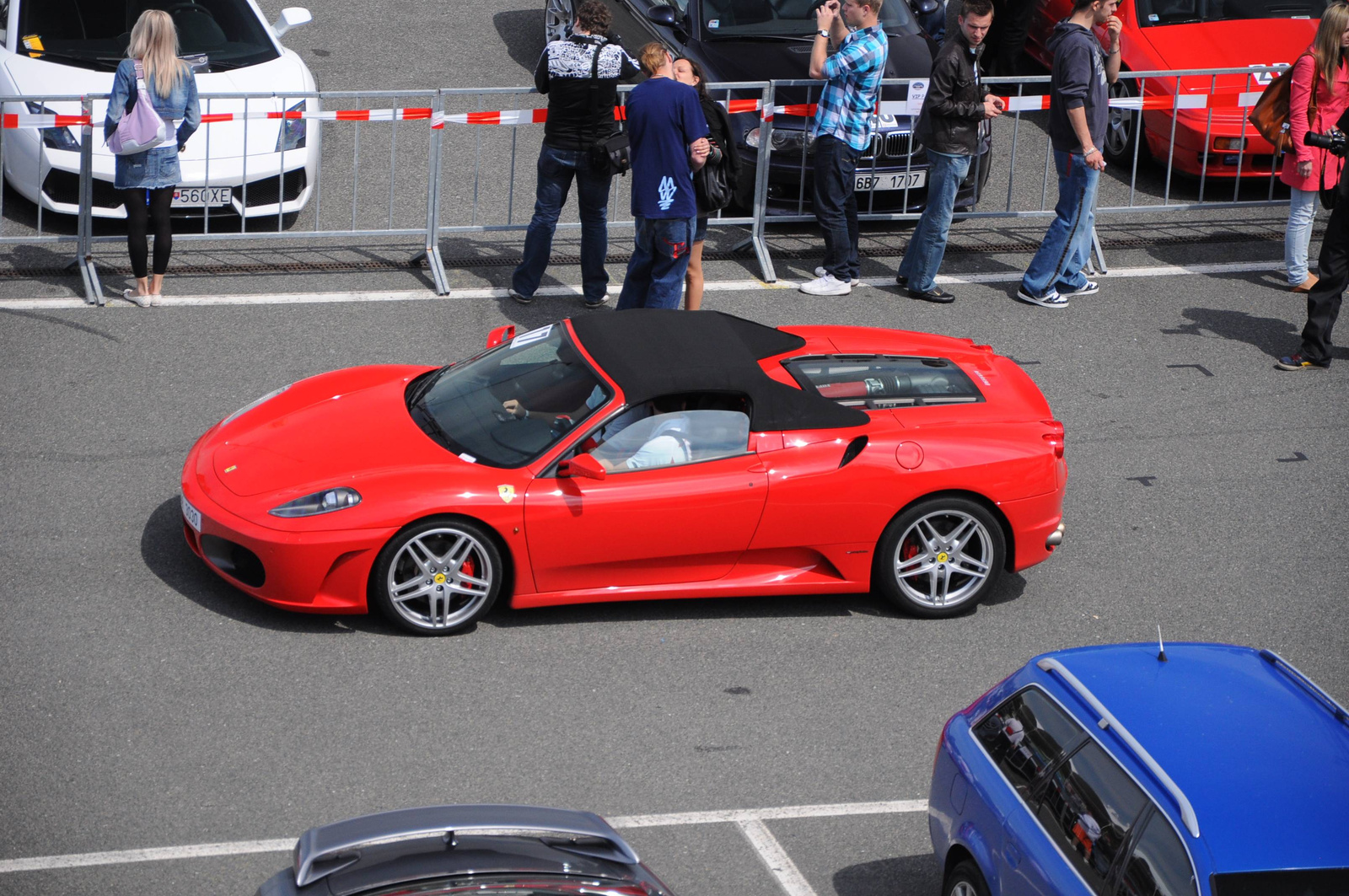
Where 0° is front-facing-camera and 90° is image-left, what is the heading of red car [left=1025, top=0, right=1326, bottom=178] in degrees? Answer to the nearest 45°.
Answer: approximately 315°

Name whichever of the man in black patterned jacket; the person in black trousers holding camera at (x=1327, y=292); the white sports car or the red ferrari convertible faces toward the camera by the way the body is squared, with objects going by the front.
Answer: the white sports car

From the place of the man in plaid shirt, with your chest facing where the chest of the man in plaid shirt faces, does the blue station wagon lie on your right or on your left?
on your left

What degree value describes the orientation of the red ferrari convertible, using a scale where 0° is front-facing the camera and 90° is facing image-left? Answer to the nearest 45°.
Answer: approximately 90°

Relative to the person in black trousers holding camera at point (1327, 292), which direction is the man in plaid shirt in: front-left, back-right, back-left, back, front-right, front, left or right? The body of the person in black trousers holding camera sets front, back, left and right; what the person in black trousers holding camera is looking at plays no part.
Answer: front

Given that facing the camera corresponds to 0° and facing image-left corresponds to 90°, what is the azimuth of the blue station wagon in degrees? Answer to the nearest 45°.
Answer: approximately 315°

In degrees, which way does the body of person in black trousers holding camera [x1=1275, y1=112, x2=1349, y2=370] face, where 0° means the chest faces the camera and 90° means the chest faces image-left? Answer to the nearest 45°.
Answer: approximately 90°

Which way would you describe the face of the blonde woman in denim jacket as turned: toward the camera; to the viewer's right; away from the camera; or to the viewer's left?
away from the camera

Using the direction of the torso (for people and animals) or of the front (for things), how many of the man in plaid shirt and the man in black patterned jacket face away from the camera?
1

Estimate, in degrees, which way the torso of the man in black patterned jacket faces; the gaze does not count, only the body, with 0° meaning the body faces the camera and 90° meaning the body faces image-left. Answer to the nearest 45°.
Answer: approximately 180°

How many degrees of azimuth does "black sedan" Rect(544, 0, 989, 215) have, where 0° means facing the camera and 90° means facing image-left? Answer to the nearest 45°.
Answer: approximately 315°

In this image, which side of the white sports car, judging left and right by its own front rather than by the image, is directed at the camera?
front
